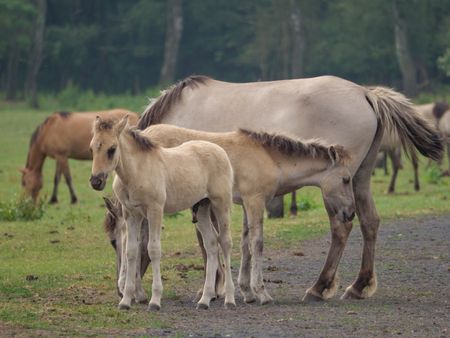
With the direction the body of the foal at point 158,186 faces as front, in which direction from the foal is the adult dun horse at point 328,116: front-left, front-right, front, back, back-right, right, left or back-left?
back

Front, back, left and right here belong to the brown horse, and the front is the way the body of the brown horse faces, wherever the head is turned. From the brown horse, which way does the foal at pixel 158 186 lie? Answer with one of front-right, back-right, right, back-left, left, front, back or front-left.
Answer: left

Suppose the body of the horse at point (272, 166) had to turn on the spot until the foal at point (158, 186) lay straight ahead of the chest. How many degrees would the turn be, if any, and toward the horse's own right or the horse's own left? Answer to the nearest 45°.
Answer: approximately 135° to the horse's own right

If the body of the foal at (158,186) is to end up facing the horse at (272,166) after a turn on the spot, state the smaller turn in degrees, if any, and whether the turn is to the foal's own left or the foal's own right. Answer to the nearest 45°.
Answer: approximately 180°

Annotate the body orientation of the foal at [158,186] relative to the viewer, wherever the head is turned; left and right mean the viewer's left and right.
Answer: facing the viewer and to the left of the viewer

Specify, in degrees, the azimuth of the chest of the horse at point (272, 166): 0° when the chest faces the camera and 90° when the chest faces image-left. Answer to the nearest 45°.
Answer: approximately 270°

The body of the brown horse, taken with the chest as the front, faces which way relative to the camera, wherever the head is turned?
to the viewer's left

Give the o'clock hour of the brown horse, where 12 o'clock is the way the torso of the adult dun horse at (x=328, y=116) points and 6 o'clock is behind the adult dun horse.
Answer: The brown horse is roughly at 2 o'clock from the adult dun horse.

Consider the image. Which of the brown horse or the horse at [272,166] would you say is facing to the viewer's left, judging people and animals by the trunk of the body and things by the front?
the brown horse

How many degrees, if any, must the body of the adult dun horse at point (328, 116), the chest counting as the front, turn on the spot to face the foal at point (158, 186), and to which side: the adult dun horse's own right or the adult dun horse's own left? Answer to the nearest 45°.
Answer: approximately 45° to the adult dun horse's own left

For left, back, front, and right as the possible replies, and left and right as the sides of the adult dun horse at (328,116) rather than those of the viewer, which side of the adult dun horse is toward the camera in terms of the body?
left

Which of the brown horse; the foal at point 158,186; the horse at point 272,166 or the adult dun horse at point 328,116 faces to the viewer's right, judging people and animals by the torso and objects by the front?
the horse

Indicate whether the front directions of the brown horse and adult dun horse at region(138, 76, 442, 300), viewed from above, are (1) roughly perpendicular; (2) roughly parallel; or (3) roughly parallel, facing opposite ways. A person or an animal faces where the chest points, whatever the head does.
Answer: roughly parallel

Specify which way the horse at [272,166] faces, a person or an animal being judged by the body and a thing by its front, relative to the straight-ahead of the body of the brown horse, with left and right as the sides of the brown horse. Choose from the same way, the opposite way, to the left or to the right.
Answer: the opposite way

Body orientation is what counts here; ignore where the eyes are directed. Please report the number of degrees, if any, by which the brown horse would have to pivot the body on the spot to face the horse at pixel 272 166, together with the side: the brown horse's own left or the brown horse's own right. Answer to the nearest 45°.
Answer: approximately 90° to the brown horse's own left

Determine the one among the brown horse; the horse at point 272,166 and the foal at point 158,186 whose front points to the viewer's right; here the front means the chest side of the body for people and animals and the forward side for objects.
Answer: the horse

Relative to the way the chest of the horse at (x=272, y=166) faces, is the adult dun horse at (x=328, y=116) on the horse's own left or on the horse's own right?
on the horse's own left

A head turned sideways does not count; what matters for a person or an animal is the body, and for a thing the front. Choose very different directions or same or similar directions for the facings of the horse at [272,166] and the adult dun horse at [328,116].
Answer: very different directions
